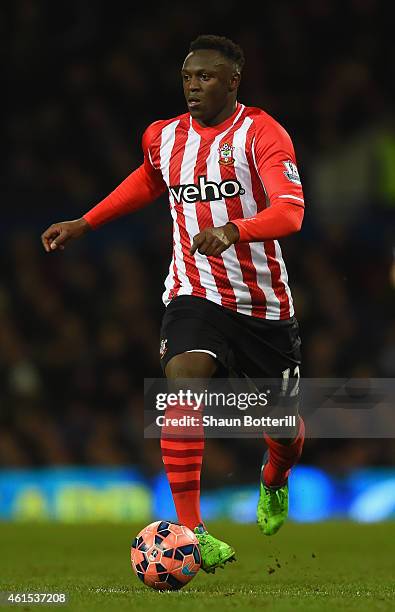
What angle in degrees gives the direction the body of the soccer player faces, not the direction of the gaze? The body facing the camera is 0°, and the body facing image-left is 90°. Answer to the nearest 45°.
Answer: approximately 45°
